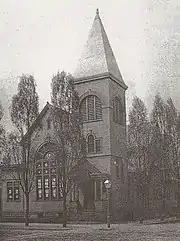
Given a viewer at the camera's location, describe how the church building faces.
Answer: facing the viewer and to the left of the viewer
